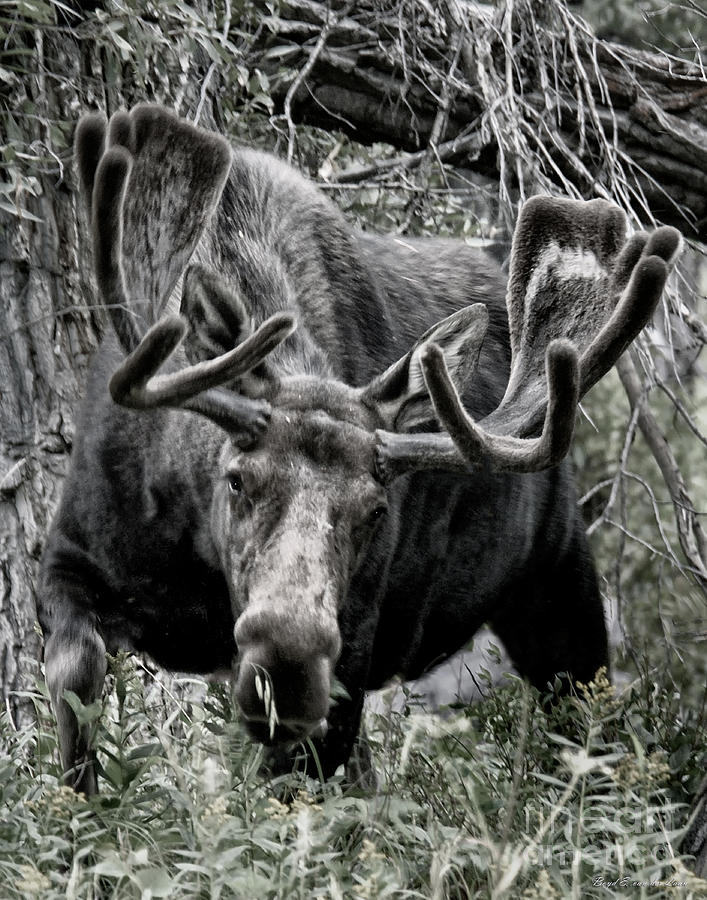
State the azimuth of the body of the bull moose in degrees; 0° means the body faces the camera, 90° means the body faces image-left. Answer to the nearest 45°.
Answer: approximately 45°
